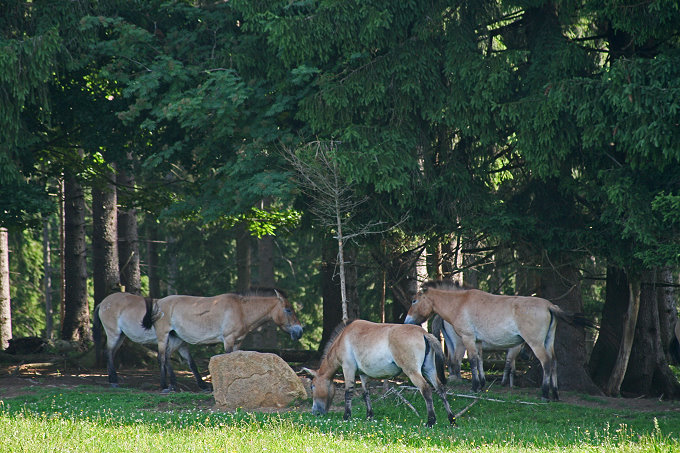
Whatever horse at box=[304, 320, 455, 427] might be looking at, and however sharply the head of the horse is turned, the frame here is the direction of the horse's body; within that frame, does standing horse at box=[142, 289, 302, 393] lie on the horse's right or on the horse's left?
on the horse's right

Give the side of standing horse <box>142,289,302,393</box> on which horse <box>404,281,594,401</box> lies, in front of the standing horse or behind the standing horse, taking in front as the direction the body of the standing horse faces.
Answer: in front

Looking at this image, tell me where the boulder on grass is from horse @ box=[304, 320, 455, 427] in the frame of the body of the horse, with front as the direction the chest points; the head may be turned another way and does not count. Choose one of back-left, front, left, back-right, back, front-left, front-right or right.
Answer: front-right

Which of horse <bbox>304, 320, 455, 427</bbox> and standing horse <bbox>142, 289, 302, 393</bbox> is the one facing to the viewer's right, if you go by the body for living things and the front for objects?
the standing horse

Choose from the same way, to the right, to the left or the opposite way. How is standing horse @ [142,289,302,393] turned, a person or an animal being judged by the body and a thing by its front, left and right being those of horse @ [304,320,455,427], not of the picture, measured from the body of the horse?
the opposite way

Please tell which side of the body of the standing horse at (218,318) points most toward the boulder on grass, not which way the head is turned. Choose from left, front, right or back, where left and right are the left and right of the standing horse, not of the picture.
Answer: right

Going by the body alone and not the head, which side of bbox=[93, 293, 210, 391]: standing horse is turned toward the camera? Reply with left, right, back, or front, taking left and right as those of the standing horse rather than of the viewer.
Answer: right

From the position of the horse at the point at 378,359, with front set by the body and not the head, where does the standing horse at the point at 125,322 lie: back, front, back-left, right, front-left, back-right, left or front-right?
front-right

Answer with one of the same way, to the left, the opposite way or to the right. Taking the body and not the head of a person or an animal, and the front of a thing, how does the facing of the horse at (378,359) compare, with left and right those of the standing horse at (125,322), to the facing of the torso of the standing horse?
the opposite way

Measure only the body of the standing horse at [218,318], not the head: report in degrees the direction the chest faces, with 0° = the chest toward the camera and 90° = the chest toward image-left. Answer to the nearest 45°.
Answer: approximately 270°

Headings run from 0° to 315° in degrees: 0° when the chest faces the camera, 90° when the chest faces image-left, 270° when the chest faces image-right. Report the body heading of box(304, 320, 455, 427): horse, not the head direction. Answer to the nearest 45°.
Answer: approximately 90°

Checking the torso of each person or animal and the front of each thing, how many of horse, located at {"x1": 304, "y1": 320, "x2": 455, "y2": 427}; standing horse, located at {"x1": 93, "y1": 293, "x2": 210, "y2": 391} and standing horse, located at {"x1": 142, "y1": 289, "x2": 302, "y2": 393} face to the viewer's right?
2

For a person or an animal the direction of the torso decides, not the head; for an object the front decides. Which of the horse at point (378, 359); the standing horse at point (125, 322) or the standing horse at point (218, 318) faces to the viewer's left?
the horse

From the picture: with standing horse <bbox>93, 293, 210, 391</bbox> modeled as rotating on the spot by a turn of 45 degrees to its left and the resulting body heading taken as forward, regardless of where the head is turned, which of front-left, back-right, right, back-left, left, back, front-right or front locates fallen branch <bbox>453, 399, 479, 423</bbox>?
right
